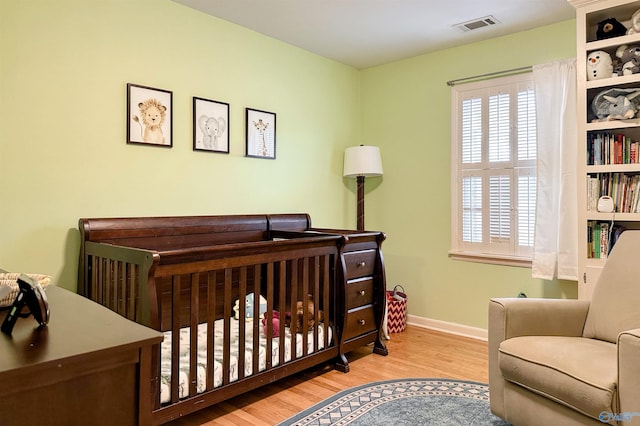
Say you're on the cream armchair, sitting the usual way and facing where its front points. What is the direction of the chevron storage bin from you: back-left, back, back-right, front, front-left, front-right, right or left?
right

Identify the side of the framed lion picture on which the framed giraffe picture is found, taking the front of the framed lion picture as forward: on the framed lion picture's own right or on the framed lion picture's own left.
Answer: on the framed lion picture's own left

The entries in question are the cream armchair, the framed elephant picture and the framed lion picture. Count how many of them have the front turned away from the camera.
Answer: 0

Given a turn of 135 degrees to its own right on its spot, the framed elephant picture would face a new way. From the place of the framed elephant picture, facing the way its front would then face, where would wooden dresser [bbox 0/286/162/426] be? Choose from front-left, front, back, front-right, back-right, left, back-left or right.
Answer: left

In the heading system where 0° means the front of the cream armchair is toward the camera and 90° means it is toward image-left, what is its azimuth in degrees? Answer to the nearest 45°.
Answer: approximately 45°

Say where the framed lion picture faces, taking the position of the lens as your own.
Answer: facing the viewer and to the right of the viewer

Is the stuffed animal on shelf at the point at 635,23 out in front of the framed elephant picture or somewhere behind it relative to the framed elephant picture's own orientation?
in front
